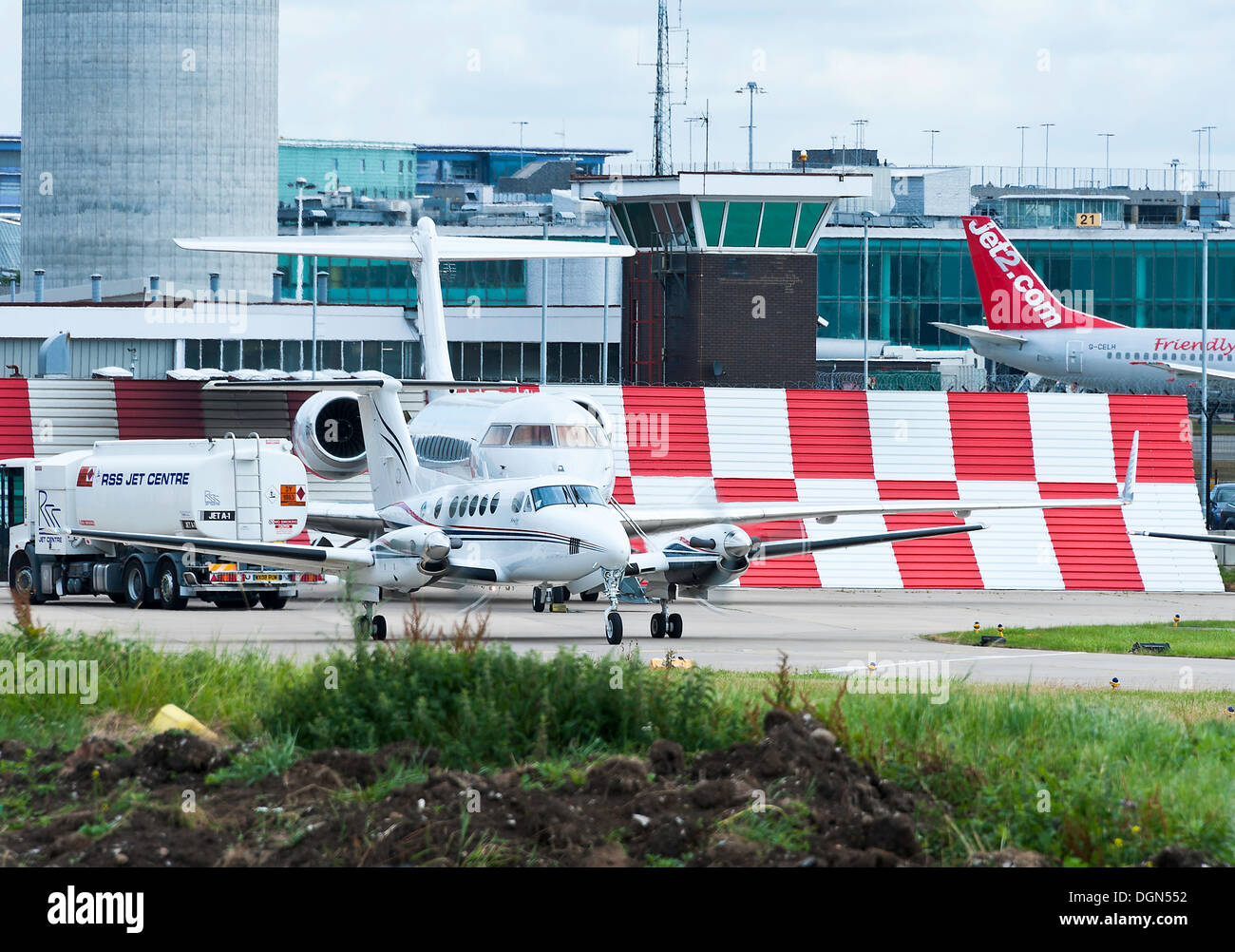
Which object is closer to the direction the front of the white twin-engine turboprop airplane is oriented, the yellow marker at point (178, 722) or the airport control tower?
the yellow marker

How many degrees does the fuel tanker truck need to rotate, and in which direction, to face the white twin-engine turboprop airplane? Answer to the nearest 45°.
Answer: approximately 180°

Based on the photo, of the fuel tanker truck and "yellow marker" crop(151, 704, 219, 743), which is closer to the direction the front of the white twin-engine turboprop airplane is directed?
the yellow marker

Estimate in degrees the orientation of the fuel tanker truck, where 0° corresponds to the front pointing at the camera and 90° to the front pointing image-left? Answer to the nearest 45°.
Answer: approximately 135°

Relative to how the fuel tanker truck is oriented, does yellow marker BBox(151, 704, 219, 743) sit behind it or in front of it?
behind

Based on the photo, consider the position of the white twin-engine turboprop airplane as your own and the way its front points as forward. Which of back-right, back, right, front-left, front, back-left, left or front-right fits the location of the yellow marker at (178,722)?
front-right

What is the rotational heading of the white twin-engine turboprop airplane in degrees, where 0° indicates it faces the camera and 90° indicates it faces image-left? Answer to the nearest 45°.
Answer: approximately 315°

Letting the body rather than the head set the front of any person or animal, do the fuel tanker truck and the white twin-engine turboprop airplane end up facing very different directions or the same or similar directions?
very different directions

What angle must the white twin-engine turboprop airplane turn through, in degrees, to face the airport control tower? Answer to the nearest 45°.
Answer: approximately 135° to its left

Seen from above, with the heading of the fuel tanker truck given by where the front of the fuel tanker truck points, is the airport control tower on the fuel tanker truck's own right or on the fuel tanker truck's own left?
on the fuel tanker truck's own right
